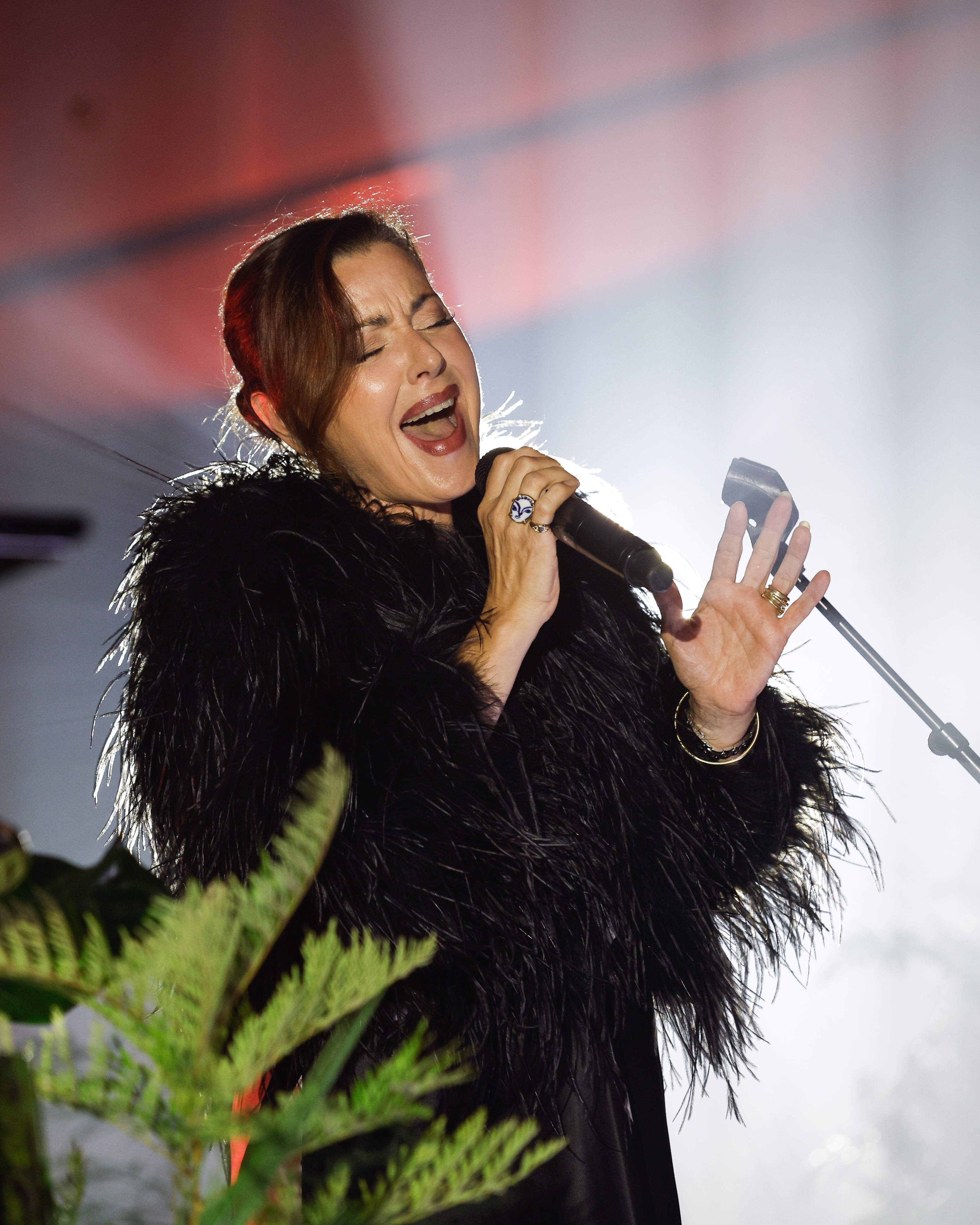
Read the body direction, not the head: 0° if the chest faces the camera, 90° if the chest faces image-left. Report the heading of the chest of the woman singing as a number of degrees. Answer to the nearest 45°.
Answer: approximately 315°

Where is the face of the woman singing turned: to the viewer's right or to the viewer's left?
to the viewer's right
